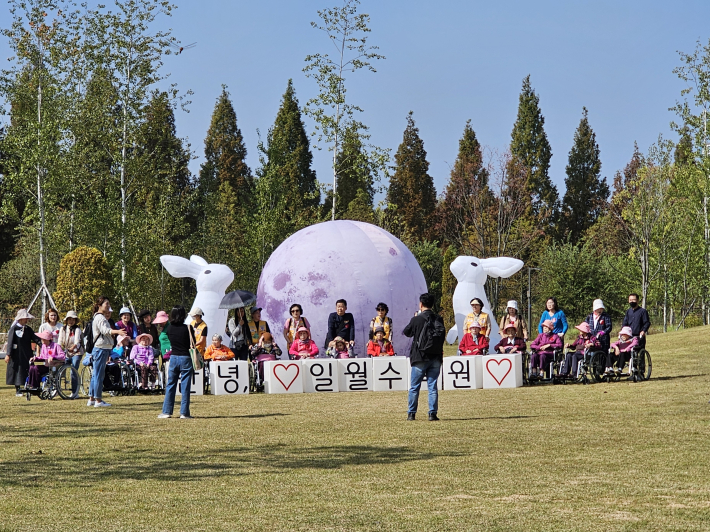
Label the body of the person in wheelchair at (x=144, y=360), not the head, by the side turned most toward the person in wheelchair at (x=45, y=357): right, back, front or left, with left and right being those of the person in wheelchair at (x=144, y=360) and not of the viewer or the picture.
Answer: right

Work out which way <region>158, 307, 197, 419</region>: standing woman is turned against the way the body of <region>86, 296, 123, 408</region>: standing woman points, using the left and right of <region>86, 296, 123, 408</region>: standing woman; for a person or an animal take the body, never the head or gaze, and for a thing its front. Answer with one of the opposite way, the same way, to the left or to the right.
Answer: to the left

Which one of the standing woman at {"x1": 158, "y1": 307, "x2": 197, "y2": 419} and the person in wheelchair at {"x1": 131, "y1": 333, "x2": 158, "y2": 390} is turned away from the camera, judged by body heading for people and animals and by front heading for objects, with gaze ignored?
the standing woman

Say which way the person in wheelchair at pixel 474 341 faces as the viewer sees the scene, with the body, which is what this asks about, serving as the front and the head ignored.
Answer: toward the camera

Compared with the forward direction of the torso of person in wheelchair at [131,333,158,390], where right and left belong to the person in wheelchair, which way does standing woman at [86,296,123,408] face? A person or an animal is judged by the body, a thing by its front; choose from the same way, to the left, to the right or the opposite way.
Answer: to the left

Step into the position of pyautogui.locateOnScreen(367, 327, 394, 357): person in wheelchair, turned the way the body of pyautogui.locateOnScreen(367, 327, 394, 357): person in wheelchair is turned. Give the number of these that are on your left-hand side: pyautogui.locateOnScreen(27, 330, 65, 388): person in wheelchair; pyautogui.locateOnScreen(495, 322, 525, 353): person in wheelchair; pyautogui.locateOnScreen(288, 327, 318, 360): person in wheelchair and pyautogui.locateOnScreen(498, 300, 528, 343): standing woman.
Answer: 2

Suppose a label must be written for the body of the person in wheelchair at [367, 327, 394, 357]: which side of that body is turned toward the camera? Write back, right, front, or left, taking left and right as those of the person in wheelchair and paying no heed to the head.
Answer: front

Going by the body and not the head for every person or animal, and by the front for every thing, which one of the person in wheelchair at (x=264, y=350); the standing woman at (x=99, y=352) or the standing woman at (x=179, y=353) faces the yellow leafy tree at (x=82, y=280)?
the standing woman at (x=179, y=353)

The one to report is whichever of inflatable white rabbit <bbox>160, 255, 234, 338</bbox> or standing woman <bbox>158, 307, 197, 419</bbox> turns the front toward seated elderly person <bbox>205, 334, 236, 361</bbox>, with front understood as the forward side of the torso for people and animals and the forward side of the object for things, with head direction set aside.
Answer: the standing woman

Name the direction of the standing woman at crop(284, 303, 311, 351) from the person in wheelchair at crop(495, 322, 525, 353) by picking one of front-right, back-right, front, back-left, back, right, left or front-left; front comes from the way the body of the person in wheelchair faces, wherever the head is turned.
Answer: right

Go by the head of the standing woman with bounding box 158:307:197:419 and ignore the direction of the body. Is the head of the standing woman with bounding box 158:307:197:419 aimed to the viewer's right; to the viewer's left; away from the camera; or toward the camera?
away from the camera

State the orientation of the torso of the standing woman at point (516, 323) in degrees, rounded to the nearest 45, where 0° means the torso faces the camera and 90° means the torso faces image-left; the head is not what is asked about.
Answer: approximately 0°

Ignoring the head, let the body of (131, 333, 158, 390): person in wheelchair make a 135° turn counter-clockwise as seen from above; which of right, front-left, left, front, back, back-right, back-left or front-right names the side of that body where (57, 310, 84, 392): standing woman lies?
back-left

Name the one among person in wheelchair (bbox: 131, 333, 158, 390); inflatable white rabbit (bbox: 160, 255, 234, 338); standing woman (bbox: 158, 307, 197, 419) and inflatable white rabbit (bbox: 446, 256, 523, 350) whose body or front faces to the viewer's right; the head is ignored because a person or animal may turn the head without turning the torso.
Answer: inflatable white rabbit (bbox: 160, 255, 234, 338)

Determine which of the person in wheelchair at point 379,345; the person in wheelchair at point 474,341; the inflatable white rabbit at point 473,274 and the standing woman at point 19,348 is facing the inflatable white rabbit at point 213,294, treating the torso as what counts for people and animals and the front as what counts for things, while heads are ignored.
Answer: the inflatable white rabbit at point 473,274

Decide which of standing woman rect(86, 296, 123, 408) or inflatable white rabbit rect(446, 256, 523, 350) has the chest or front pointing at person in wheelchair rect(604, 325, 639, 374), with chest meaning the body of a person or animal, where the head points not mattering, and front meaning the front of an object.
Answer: the standing woman

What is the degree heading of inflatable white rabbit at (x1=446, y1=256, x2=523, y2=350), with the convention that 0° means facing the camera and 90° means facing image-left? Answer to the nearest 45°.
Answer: approximately 90°

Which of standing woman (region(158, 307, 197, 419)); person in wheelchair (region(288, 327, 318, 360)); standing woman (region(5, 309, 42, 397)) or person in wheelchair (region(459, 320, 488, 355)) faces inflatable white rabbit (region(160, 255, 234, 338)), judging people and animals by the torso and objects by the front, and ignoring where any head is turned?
standing woman (region(158, 307, 197, 419))
